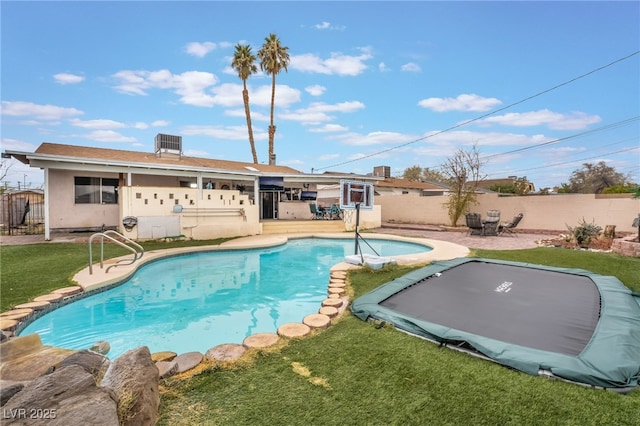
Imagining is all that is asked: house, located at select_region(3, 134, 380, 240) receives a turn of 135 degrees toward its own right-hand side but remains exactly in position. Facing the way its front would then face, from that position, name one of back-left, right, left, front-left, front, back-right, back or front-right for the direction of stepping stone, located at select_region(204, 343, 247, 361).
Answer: left

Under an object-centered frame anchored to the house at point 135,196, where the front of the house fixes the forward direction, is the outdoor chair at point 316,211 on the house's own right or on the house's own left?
on the house's own left

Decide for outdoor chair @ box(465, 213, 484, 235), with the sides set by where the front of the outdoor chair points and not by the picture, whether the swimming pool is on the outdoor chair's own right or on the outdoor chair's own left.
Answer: on the outdoor chair's own right

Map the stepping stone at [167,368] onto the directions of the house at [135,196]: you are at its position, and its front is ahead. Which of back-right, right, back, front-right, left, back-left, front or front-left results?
front-right

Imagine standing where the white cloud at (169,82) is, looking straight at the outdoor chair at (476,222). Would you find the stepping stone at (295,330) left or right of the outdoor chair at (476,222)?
right

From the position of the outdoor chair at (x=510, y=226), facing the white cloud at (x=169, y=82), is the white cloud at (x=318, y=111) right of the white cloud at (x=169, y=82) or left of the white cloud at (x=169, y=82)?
right

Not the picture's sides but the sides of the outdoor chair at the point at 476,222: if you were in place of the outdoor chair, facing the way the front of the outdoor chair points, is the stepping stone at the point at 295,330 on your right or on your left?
on your right
